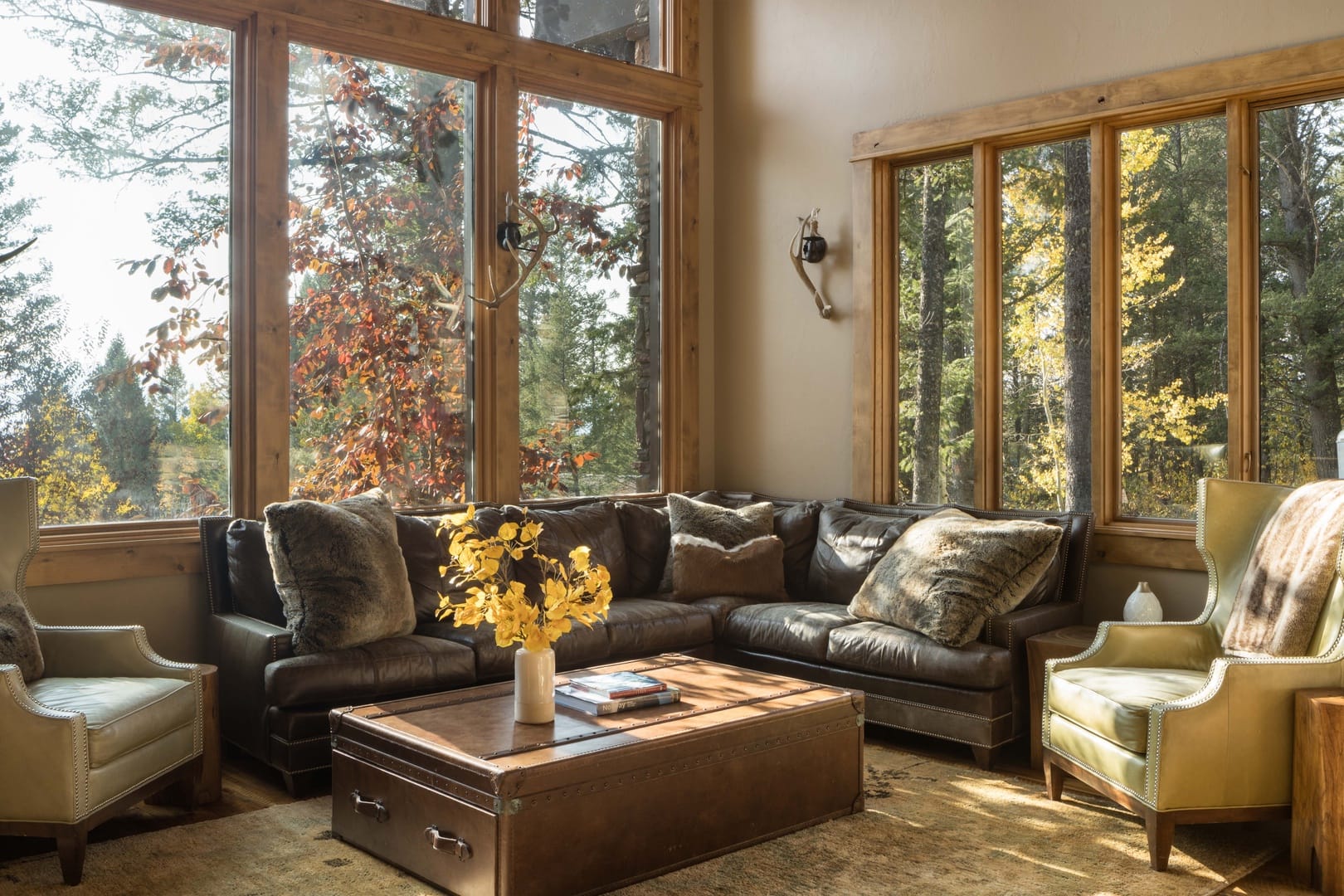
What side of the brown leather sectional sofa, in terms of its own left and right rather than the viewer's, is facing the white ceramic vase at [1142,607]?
left

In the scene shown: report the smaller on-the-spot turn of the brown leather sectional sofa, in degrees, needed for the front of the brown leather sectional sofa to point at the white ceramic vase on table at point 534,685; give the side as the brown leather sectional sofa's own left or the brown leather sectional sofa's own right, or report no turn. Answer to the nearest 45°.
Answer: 0° — it already faces it

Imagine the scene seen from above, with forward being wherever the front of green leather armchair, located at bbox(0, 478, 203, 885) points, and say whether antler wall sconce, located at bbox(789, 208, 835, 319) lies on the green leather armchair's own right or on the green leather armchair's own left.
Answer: on the green leather armchair's own left

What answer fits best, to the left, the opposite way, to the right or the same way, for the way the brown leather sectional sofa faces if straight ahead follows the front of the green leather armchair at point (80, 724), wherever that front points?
to the right

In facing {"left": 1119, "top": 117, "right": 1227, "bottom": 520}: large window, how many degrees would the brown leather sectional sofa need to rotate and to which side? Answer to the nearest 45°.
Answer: approximately 90° to its left
